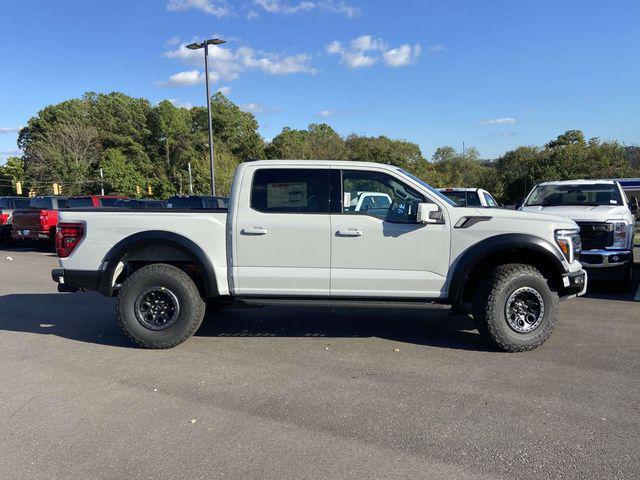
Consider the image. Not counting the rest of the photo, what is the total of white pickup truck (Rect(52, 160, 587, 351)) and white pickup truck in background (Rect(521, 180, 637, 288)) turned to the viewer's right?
1

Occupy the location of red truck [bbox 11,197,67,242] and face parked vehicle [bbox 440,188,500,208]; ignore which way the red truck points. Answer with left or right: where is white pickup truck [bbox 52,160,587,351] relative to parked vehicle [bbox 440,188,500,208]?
right

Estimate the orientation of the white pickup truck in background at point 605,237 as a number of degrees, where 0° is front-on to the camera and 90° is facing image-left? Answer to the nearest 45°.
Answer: approximately 0°

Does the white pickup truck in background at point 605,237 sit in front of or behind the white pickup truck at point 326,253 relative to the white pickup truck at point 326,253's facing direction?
in front

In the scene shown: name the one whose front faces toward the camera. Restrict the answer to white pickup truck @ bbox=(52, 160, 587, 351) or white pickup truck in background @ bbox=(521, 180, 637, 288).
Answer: the white pickup truck in background

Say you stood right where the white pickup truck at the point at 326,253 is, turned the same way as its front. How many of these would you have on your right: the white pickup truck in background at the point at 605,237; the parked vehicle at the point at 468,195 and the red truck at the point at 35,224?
0

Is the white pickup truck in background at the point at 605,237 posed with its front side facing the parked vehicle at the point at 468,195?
no

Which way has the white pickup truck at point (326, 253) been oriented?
to the viewer's right

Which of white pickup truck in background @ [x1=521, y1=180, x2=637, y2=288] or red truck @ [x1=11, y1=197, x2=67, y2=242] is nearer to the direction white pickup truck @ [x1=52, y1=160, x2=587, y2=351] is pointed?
the white pickup truck in background

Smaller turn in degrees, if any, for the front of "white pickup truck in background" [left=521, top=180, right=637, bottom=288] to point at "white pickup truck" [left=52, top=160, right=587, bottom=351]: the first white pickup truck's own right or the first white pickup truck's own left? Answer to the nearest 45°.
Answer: approximately 45° to the first white pickup truck's own right

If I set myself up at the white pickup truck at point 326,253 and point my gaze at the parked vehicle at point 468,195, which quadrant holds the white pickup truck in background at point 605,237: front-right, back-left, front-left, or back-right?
front-right

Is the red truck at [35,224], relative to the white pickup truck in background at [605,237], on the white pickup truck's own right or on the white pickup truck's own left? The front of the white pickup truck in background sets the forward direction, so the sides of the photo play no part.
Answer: on the white pickup truck's own right

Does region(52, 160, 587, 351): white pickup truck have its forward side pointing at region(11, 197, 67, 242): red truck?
no

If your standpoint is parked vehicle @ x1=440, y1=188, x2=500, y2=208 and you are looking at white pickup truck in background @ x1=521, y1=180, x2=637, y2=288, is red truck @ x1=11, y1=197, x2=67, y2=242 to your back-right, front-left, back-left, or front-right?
back-right

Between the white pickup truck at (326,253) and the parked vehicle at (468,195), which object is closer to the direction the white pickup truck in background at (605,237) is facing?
the white pickup truck
